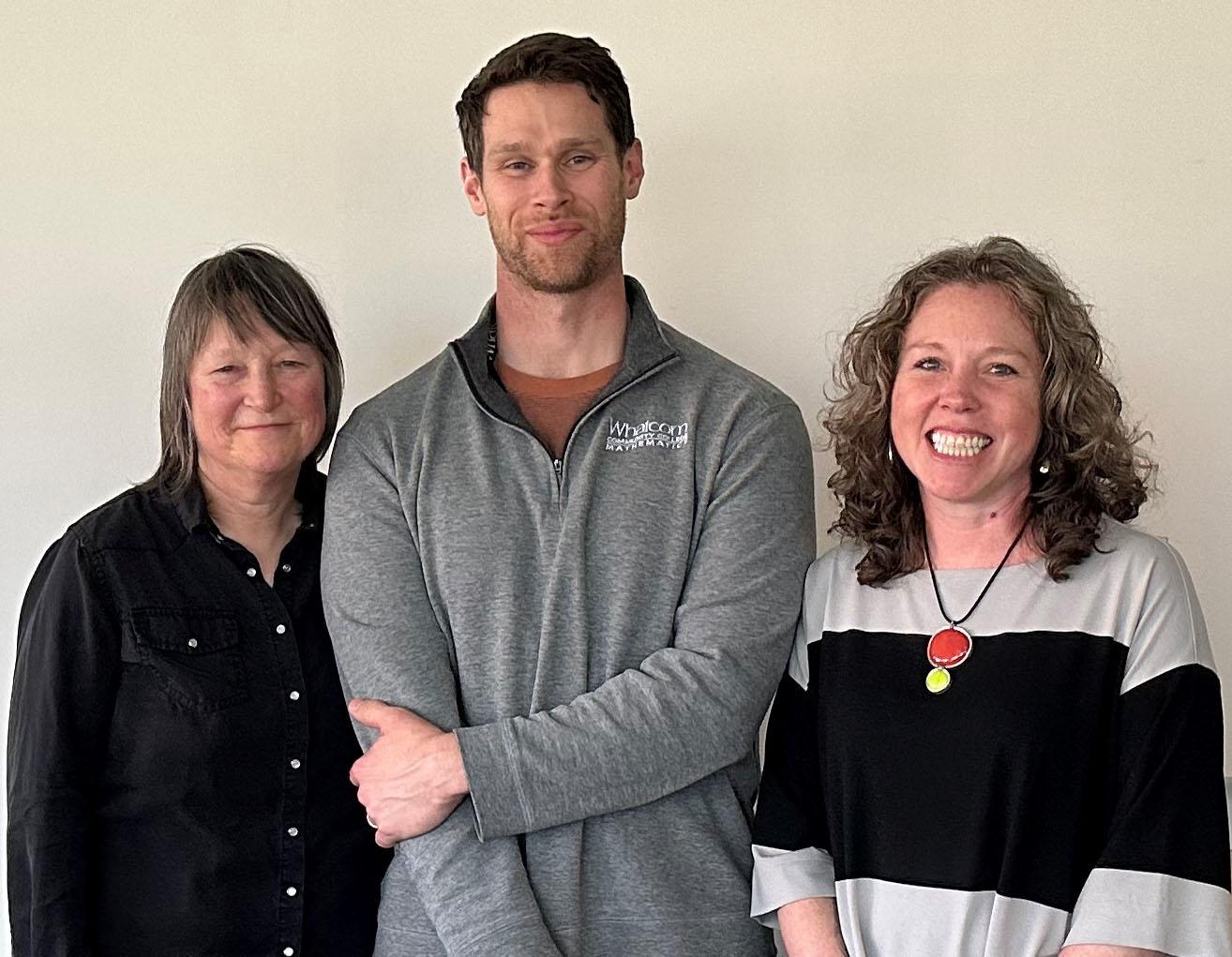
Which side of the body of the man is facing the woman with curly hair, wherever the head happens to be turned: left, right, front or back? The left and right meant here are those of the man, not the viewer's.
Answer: left

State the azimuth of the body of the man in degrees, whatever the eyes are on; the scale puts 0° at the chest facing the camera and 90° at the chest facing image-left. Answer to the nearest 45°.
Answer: approximately 0°
